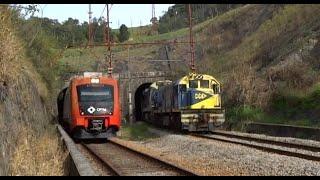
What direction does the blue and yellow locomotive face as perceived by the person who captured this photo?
facing the viewer and to the right of the viewer

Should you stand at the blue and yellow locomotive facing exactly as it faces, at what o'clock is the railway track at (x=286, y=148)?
The railway track is roughly at 1 o'clock from the blue and yellow locomotive.

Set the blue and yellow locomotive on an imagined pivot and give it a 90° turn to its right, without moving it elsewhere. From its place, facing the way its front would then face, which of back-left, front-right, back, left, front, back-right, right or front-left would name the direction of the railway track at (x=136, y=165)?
front-left

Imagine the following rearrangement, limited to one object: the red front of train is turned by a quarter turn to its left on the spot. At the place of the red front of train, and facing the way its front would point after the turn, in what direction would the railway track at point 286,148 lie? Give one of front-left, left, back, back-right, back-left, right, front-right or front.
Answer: front-right

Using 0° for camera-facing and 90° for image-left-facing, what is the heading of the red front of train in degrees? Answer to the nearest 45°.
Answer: approximately 0°

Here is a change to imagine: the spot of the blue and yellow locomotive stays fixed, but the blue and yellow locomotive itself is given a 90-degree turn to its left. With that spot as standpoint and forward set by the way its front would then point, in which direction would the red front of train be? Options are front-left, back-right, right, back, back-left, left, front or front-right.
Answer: back
